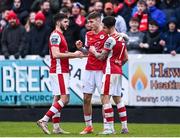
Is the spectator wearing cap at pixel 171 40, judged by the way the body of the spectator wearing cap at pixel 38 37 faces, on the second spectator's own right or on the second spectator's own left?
on the second spectator's own left

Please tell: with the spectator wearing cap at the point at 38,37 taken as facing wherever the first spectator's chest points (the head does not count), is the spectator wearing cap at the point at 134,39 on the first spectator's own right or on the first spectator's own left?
on the first spectator's own left

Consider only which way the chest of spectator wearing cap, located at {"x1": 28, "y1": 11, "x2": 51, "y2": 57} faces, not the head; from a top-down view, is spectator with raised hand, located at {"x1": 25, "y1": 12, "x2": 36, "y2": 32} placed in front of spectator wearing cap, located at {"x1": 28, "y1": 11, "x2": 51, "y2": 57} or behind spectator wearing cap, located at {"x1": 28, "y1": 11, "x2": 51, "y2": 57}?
behind

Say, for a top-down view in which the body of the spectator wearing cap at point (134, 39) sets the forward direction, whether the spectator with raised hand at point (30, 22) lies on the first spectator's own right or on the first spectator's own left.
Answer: on the first spectator's own right

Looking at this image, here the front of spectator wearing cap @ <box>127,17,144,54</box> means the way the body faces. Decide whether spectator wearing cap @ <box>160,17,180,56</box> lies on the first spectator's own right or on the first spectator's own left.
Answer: on the first spectator's own left
